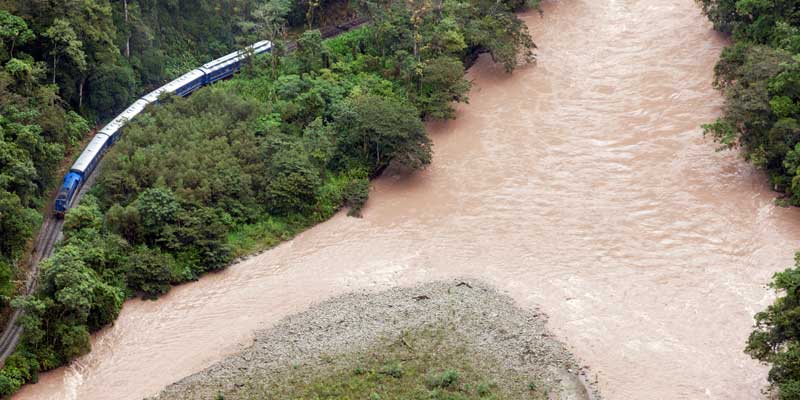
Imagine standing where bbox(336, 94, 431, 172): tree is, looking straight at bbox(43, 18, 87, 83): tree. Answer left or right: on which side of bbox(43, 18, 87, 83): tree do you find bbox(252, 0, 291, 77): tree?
right

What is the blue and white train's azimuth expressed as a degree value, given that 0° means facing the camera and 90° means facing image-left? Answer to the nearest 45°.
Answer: approximately 45°

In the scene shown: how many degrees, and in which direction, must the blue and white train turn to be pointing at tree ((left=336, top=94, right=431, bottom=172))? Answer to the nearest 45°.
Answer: approximately 90° to its left
